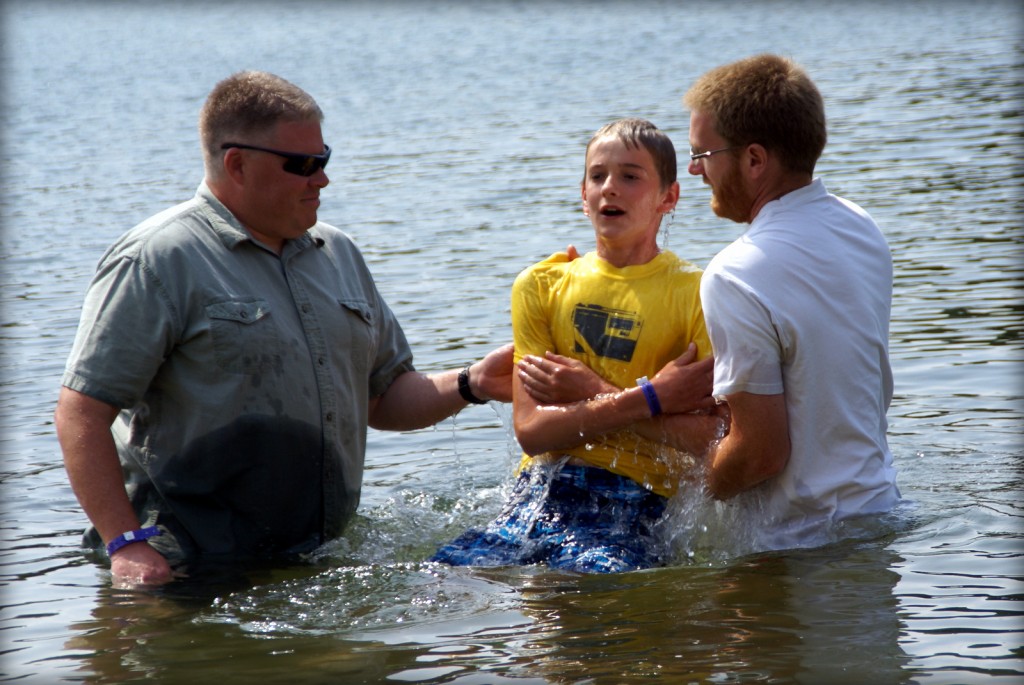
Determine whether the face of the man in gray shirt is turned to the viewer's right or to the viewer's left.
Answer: to the viewer's right

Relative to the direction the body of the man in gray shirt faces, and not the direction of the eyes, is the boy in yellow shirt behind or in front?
in front

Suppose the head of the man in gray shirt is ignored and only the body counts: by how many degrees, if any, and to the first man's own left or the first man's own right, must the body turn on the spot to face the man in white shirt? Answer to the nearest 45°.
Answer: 0° — they already face them

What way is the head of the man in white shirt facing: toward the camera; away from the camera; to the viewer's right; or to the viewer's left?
to the viewer's left

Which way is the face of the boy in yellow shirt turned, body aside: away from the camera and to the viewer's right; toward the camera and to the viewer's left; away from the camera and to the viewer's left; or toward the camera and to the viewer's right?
toward the camera and to the viewer's left

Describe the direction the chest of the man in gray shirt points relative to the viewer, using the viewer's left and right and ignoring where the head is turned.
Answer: facing the viewer and to the right of the viewer
